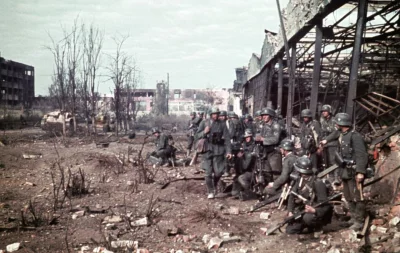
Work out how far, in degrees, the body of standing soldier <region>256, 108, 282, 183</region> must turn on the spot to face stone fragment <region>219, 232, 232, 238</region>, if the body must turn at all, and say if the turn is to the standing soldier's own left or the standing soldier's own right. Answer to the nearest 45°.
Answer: approximately 45° to the standing soldier's own left

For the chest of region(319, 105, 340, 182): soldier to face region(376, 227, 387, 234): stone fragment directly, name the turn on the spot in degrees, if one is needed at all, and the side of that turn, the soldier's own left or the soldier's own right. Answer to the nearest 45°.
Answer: approximately 45° to the soldier's own left

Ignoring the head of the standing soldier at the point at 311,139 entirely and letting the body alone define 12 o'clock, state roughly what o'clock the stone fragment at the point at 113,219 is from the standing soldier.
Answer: The stone fragment is roughly at 12 o'clock from the standing soldier.

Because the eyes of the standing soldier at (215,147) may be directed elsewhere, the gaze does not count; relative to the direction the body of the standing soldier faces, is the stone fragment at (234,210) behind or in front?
in front

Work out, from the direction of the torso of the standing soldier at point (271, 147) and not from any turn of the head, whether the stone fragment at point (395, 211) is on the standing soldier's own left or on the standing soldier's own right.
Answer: on the standing soldier's own left

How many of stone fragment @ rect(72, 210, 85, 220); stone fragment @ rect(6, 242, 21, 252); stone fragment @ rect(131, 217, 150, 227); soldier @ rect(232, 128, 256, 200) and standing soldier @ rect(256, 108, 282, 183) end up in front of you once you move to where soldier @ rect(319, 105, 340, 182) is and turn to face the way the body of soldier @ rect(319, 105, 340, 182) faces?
5

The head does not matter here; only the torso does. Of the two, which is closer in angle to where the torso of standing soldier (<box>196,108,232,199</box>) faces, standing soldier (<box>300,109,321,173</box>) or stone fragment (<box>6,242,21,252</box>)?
the stone fragment

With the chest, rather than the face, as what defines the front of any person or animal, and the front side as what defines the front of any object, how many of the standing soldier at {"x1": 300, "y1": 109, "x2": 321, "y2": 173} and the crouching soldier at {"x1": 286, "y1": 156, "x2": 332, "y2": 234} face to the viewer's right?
0

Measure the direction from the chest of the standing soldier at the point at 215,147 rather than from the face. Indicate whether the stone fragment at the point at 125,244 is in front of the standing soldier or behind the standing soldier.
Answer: in front

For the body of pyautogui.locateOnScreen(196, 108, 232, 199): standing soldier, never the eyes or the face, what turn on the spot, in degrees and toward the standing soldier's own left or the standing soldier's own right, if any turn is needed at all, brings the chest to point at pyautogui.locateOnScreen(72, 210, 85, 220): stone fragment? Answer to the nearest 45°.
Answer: approximately 45° to the standing soldier's own right
